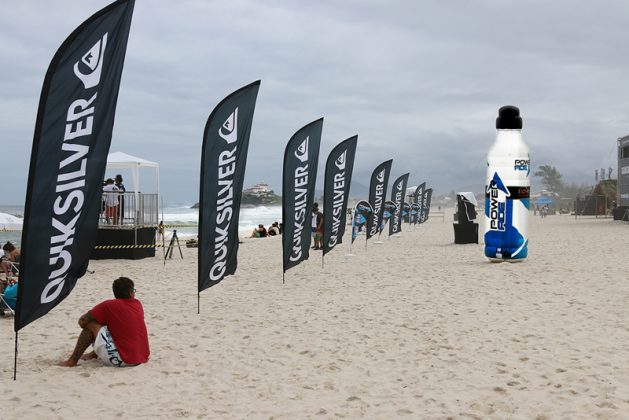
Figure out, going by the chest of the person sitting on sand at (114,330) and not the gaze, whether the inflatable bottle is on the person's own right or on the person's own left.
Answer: on the person's own right

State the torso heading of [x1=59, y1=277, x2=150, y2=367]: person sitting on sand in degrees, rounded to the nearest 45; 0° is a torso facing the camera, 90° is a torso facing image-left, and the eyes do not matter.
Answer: approximately 135°

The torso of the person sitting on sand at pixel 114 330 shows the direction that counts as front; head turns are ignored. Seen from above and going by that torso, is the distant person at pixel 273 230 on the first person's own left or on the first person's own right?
on the first person's own right

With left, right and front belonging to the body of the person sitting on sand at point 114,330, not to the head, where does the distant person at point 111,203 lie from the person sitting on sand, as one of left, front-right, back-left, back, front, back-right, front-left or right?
front-right

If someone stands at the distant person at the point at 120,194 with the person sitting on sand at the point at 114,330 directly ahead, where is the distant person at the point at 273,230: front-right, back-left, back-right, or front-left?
back-left

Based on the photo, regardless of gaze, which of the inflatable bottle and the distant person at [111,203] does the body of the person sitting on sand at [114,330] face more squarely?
the distant person

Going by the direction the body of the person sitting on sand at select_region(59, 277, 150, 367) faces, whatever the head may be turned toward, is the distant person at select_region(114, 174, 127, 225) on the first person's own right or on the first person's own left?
on the first person's own right
